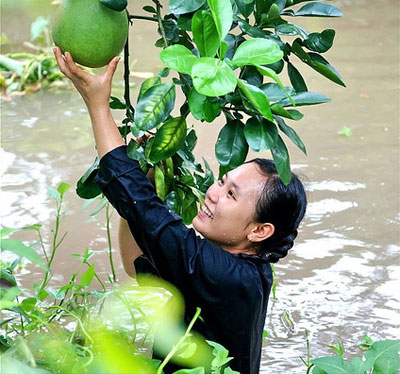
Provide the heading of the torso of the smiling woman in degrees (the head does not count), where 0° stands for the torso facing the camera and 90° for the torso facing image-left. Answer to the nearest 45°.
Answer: approximately 90°

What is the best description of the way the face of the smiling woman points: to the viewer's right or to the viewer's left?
to the viewer's left
